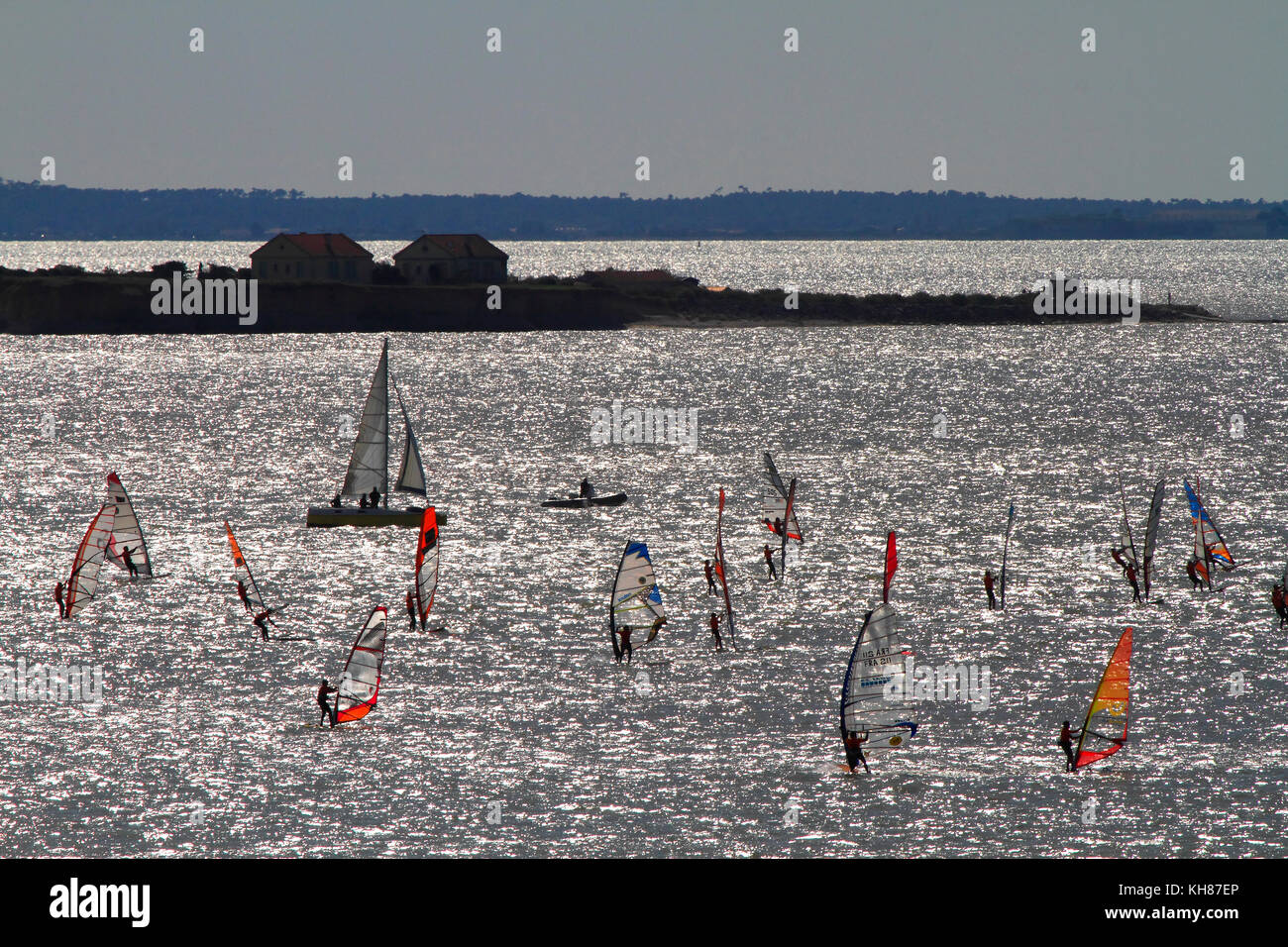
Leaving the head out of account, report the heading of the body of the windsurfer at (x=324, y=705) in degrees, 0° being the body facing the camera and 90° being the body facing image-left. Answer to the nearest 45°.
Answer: approximately 270°

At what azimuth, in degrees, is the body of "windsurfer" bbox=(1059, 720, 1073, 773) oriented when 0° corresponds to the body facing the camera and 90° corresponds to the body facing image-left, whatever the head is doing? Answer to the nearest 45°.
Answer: approximately 270°

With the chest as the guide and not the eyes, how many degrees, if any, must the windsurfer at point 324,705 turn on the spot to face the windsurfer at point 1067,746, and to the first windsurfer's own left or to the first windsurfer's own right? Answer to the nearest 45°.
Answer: approximately 45° to the first windsurfer's own right

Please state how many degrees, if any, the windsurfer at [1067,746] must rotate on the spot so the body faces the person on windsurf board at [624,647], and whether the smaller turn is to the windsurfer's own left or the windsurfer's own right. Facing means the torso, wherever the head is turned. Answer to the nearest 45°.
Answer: approximately 135° to the windsurfer's own left

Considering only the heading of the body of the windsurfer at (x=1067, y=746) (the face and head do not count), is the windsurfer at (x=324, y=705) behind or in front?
behind

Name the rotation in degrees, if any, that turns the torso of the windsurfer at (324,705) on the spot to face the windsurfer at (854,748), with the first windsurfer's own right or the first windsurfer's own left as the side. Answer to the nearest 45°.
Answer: approximately 45° to the first windsurfer's own right
